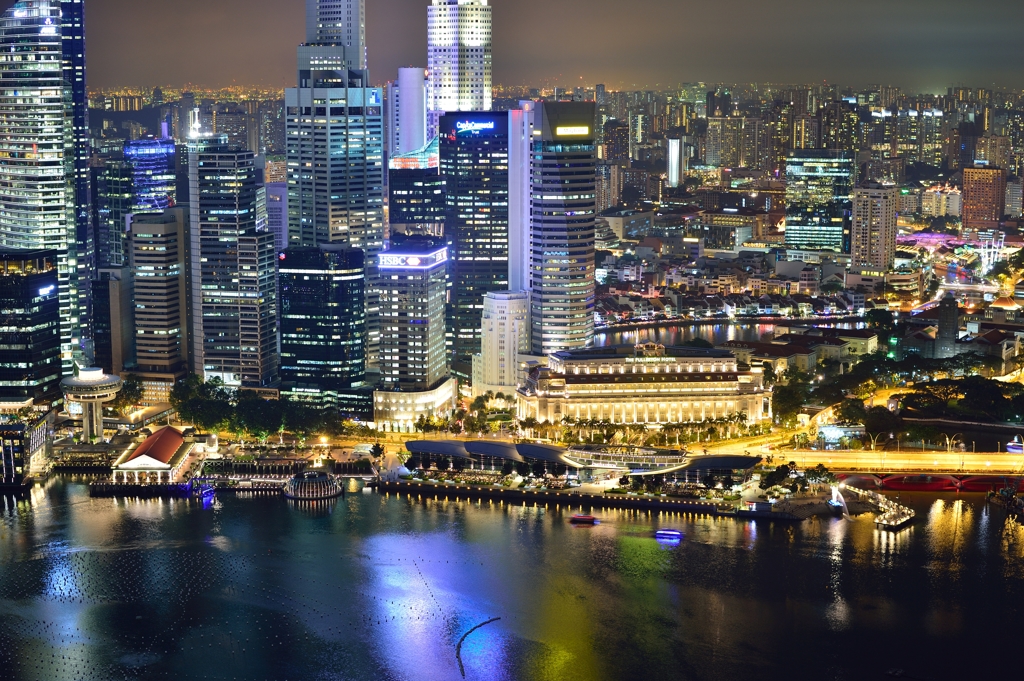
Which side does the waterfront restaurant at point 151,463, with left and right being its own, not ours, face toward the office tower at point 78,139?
back

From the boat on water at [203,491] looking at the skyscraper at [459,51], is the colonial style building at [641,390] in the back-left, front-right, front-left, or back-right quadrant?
front-right

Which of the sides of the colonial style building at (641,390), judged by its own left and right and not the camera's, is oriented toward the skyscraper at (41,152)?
right

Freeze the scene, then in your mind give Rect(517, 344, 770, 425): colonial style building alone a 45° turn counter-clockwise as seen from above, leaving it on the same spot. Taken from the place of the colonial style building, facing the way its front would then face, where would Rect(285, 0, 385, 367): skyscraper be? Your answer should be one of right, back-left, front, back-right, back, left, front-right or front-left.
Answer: back

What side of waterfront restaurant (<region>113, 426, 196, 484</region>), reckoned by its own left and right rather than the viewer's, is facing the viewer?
front

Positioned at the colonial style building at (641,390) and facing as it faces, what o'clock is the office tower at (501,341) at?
The office tower is roughly at 4 o'clock from the colonial style building.

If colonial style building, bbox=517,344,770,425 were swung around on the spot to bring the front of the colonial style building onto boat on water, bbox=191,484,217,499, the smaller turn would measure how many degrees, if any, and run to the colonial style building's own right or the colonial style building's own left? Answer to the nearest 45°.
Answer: approximately 45° to the colonial style building's own right

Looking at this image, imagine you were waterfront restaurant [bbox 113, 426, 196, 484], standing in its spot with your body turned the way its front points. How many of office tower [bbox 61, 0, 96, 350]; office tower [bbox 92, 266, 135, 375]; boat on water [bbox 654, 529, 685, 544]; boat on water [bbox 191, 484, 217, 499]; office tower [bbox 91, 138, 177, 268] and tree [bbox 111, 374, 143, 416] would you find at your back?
4

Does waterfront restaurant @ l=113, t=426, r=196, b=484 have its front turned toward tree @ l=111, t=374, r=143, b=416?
no

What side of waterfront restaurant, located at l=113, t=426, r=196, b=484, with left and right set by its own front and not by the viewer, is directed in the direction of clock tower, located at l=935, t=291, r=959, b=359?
left

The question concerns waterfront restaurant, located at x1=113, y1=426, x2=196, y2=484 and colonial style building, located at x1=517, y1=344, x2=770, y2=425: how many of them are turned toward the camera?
2

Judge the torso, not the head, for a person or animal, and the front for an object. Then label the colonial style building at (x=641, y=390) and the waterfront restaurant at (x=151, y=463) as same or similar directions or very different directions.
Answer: same or similar directions

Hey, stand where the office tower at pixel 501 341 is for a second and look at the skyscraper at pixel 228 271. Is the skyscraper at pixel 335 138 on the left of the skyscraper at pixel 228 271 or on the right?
right

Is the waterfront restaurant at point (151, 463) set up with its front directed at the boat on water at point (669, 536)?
no

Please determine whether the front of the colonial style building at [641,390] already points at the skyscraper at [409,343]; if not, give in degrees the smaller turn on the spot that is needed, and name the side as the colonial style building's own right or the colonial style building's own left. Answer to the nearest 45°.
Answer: approximately 90° to the colonial style building's own right

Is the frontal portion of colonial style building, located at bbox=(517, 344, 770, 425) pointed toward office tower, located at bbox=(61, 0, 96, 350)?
no

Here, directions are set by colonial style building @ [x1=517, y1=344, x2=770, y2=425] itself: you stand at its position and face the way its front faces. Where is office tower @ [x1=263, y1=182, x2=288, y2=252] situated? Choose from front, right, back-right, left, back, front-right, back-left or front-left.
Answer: back-right

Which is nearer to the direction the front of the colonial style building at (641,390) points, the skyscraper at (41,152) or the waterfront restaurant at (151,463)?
the waterfront restaurant

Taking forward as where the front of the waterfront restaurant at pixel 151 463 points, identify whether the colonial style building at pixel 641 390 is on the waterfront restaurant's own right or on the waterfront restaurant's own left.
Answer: on the waterfront restaurant's own left
